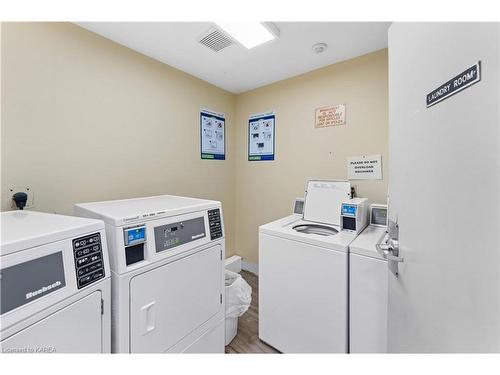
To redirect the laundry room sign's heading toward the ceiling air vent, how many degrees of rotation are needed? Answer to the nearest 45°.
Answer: approximately 45° to its right

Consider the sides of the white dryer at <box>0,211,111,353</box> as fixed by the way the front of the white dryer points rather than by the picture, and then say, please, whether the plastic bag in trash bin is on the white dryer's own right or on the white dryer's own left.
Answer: on the white dryer's own left

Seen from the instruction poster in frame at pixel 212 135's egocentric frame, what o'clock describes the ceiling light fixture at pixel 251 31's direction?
The ceiling light fixture is roughly at 1 o'clock from the instruction poster in frame.

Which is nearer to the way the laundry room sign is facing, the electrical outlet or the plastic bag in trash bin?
the electrical outlet

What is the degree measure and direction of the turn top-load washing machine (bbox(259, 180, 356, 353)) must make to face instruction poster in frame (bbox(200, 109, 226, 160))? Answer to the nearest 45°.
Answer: approximately 90° to its right

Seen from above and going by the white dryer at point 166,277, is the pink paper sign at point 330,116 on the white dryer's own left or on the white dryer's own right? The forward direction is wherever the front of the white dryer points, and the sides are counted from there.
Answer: on the white dryer's own left

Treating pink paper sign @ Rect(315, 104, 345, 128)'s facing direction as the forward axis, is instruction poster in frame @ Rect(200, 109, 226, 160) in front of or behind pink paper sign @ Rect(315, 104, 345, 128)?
in front

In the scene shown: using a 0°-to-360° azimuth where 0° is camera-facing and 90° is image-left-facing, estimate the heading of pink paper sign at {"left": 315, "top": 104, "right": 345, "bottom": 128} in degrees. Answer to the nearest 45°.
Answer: approximately 45°

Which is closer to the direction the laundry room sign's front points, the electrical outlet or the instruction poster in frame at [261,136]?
the electrical outlet

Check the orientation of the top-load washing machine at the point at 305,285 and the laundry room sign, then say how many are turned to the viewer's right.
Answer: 0
